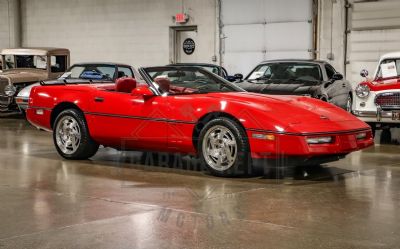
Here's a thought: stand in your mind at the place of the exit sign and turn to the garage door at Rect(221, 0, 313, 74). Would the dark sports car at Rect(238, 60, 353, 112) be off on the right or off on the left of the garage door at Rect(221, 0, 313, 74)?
right

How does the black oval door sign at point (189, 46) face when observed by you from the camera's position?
facing the viewer

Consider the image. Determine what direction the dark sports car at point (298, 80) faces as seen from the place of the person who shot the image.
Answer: facing the viewer and to the left of the viewer

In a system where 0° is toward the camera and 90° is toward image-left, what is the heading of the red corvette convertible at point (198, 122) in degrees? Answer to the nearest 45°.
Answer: approximately 315°

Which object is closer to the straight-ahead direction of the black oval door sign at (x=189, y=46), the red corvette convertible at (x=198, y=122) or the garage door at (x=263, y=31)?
the red corvette convertible

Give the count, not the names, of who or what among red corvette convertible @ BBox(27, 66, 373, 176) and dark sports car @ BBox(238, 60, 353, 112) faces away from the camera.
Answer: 0

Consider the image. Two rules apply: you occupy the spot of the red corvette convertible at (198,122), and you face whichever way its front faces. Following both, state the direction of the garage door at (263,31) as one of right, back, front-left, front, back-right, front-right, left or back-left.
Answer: back-left

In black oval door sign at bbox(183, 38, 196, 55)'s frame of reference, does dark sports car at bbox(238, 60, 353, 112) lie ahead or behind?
ahead

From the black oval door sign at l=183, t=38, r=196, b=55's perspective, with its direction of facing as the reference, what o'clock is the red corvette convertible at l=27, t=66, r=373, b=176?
The red corvette convertible is roughly at 12 o'clock from the black oval door sign.

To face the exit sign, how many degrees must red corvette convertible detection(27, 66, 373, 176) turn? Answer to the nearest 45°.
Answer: approximately 135° to its left

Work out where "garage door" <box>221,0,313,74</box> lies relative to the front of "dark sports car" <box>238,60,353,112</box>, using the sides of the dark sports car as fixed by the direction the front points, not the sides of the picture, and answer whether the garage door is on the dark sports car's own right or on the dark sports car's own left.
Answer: on the dark sports car's own right

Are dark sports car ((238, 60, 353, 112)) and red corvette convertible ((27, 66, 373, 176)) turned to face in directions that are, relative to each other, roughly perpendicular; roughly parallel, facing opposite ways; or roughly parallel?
roughly perpendicular
